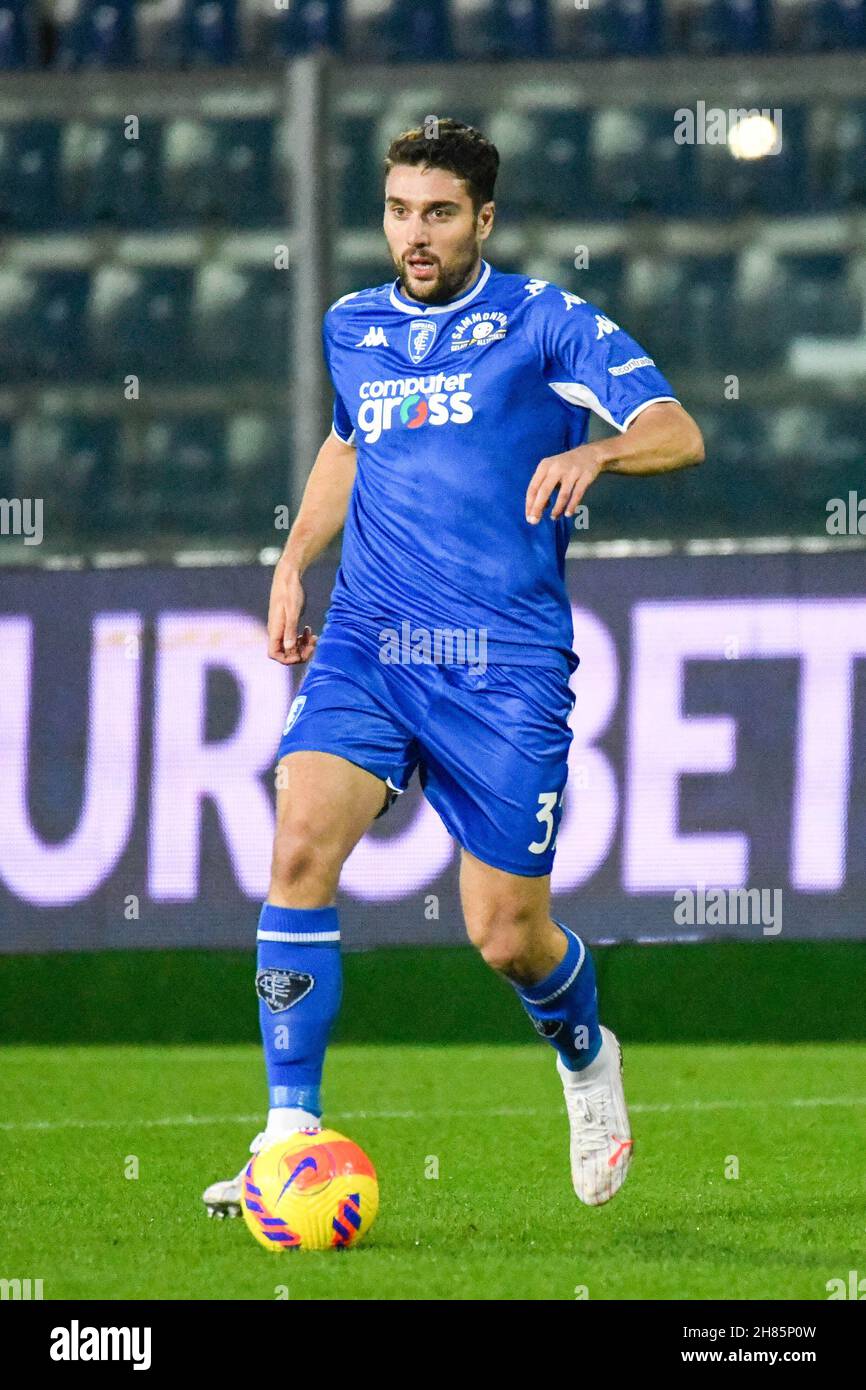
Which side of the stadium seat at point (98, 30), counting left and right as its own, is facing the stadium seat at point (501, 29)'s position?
left

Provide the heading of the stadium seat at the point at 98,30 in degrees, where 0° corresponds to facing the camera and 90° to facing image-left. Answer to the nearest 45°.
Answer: approximately 0°

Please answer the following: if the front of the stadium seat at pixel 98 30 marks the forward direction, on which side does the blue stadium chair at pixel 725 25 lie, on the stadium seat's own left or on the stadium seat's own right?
on the stadium seat's own left

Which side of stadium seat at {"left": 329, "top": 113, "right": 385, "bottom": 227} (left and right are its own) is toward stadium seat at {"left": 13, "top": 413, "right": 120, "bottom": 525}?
right

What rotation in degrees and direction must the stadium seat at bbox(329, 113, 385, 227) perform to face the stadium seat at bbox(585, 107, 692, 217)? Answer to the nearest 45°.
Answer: approximately 90° to its left

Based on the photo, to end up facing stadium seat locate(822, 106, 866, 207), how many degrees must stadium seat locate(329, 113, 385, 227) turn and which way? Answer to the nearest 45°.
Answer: approximately 90° to its left

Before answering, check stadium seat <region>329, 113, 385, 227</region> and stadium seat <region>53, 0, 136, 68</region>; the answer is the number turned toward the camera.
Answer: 2

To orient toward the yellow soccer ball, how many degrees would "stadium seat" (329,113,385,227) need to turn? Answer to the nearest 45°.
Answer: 0° — it already faces it
